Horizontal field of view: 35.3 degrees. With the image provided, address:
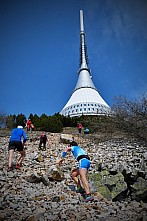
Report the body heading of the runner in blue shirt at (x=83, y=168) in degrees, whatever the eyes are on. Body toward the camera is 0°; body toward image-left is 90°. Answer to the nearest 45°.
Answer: approximately 135°
